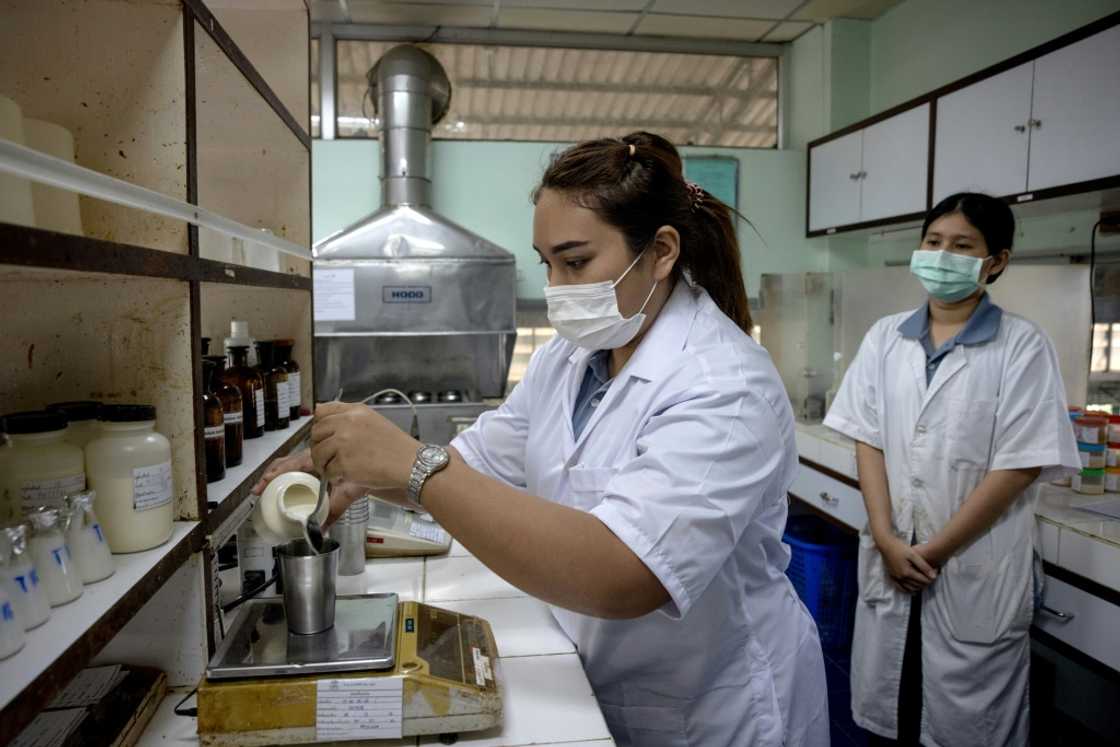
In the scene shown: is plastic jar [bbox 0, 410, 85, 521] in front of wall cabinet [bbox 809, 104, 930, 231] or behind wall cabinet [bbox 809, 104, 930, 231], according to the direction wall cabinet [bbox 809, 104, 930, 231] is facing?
in front

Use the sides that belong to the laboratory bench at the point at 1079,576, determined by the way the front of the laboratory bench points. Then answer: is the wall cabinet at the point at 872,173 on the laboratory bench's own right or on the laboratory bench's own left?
on the laboratory bench's own right

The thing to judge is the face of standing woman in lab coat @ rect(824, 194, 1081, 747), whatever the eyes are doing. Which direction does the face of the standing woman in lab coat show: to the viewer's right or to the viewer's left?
to the viewer's left

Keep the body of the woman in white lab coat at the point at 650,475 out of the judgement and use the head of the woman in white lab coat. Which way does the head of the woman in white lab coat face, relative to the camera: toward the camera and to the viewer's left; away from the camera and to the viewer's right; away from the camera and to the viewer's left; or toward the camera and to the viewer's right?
toward the camera and to the viewer's left

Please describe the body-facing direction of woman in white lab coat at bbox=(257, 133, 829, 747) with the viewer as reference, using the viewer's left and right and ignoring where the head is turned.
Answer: facing the viewer and to the left of the viewer

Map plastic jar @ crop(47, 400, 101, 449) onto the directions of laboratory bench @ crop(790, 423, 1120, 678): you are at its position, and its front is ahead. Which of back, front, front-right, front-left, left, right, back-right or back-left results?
front

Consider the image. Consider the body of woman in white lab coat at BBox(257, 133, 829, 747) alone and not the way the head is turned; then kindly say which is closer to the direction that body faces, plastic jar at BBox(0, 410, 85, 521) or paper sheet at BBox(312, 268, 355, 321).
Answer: the plastic jar
